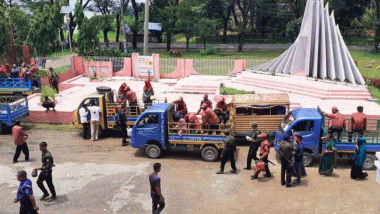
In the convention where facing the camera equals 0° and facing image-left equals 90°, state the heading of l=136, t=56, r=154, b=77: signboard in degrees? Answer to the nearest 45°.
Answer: approximately 0°

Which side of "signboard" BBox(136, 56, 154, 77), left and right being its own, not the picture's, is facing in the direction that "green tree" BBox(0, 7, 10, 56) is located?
right

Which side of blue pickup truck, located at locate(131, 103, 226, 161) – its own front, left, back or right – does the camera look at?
left

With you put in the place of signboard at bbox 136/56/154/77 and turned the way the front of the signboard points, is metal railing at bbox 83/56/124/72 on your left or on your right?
on your right

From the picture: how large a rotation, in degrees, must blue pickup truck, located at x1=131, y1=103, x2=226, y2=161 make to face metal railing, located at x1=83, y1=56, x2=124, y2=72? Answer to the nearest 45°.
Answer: approximately 90° to its right

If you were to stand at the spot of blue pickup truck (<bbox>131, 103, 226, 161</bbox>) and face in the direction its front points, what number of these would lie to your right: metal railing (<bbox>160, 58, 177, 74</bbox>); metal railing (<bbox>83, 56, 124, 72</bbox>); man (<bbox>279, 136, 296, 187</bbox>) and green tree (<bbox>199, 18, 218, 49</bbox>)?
3

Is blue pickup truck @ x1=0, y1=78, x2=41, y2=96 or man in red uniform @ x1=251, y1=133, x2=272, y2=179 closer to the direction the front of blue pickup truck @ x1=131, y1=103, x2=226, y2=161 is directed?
the blue pickup truck

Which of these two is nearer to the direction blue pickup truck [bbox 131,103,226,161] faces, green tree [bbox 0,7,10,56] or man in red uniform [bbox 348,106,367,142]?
the green tree

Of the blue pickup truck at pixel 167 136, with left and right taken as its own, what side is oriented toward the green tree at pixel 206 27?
right
